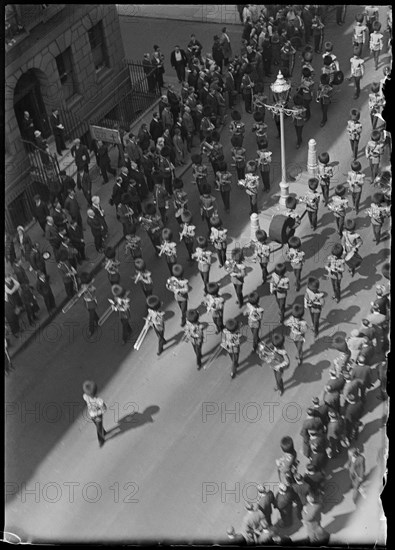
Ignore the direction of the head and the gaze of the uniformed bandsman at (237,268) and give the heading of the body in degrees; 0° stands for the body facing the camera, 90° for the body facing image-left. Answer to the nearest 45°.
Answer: approximately 45°

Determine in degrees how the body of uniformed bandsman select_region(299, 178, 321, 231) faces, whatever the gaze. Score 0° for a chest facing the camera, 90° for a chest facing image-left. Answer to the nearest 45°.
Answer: approximately 45°

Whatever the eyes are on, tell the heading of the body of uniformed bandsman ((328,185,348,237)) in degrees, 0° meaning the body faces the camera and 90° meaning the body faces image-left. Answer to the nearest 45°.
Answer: approximately 45°

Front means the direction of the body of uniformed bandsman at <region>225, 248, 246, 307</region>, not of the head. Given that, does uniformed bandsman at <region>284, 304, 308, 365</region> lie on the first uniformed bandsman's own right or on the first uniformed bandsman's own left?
on the first uniformed bandsman's own left

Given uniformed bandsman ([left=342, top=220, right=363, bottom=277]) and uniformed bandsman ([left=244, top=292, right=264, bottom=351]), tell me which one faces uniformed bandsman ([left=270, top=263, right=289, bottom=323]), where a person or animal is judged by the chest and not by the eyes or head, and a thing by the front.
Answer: uniformed bandsman ([left=342, top=220, right=363, bottom=277])

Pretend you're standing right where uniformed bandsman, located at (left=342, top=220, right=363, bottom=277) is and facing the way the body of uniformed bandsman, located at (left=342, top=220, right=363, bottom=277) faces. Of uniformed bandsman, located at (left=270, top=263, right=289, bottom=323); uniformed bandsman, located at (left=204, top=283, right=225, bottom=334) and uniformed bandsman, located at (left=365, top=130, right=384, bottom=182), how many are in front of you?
2

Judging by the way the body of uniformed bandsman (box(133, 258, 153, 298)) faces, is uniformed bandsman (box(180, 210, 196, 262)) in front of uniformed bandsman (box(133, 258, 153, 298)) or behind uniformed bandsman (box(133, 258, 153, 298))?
behind

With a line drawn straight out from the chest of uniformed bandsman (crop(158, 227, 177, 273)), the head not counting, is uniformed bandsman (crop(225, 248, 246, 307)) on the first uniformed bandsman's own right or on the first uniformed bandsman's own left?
on the first uniformed bandsman's own left

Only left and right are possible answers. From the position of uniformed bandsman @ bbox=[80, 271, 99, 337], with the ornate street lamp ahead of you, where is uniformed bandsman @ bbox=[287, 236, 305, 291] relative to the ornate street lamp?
right

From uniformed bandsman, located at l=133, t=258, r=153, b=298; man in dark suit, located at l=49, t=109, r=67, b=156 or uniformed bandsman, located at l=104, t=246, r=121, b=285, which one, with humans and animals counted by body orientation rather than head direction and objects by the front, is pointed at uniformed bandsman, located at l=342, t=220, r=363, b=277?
the man in dark suit

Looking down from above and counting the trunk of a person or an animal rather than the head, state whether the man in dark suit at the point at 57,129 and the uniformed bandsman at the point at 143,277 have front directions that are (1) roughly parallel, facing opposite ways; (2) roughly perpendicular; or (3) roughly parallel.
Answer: roughly perpendicular
